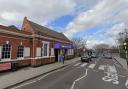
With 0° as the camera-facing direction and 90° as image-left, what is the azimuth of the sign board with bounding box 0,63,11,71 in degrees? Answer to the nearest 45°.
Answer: approximately 315°

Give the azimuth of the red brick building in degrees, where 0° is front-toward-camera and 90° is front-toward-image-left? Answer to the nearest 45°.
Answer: approximately 315°
